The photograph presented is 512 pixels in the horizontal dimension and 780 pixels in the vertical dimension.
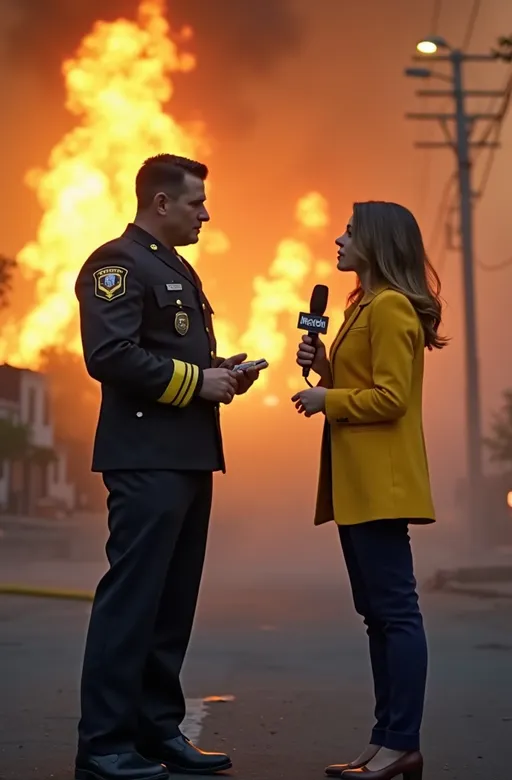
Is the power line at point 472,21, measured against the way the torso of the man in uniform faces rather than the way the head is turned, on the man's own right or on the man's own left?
on the man's own left

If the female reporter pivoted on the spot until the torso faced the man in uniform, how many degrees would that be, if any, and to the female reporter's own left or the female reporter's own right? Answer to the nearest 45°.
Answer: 0° — they already face them

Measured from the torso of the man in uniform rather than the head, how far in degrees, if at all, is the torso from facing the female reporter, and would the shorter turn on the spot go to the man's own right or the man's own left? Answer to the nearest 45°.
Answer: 0° — they already face them

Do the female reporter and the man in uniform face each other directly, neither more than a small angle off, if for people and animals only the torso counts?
yes

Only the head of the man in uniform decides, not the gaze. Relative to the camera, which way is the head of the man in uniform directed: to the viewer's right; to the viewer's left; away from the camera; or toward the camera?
to the viewer's right

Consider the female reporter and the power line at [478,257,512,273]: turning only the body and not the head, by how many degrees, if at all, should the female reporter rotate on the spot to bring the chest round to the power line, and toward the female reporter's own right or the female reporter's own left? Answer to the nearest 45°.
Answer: approximately 90° to the female reporter's own right

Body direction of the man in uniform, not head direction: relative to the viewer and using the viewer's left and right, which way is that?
facing to the right of the viewer

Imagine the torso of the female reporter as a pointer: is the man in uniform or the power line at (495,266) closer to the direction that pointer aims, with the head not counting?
the man in uniform

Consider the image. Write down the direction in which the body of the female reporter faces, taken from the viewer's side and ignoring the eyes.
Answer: to the viewer's left

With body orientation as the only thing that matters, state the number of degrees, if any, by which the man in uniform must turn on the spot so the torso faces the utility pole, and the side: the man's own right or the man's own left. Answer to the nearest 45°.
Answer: approximately 90° to the man's own left

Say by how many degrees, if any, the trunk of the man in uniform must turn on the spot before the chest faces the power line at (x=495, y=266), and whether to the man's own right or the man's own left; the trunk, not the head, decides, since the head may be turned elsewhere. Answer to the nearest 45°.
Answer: approximately 90° to the man's own left

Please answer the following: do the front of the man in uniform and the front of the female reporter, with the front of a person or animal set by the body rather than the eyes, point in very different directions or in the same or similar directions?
very different directions

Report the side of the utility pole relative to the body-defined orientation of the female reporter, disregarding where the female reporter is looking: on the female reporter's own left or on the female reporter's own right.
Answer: on the female reporter's own right
